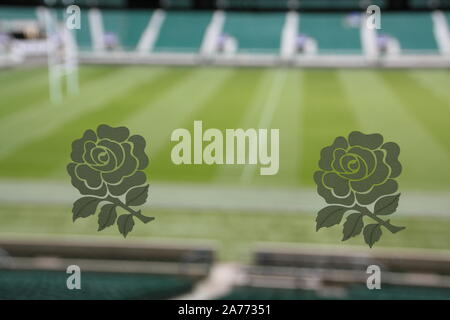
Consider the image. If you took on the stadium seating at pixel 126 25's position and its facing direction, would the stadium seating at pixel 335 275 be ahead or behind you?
ahead

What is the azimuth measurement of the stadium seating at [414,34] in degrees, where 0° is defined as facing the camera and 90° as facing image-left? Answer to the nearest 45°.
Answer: approximately 0°

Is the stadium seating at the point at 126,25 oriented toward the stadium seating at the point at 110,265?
yes

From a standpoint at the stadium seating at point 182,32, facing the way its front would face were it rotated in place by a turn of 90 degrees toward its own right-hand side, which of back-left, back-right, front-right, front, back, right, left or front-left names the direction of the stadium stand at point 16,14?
front-left

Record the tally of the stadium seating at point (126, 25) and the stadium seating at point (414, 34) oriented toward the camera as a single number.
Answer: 2

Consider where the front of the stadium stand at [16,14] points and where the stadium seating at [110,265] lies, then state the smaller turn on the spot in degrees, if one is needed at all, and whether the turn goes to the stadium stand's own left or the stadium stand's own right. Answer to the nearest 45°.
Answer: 0° — it already faces it

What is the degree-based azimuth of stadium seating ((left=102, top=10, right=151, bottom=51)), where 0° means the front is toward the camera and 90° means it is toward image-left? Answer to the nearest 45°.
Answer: approximately 0°

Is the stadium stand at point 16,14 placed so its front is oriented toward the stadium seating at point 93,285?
yes

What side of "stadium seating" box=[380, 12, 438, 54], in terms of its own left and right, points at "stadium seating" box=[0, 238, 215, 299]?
front
